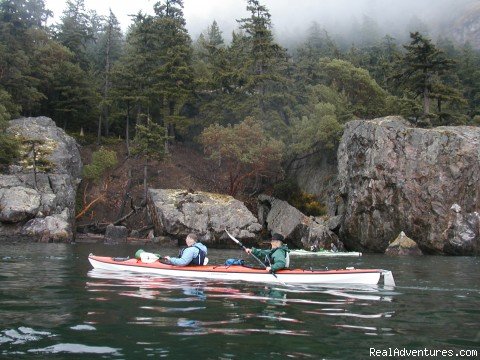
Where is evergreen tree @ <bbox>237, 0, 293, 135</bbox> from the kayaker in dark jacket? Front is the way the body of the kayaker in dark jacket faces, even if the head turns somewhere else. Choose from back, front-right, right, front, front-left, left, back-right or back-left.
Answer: right

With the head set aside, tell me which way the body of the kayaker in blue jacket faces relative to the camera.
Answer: to the viewer's left

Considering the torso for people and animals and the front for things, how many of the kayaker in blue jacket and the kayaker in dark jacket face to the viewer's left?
2

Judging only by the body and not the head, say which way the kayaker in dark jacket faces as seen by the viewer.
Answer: to the viewer's left

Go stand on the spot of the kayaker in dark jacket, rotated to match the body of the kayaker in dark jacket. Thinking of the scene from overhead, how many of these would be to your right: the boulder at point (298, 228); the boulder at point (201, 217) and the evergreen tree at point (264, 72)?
3

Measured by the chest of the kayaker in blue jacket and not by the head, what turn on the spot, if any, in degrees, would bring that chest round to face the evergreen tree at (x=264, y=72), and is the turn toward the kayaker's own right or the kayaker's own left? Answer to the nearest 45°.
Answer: approximately 90° to the kayaker's own right

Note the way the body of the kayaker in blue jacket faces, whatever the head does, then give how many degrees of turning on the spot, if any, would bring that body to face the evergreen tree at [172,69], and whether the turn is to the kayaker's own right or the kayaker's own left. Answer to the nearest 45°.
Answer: approximately 90° to the kayaker's own right

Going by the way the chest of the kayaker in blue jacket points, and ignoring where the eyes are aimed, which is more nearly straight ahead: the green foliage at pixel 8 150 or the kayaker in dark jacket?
the green foliage
